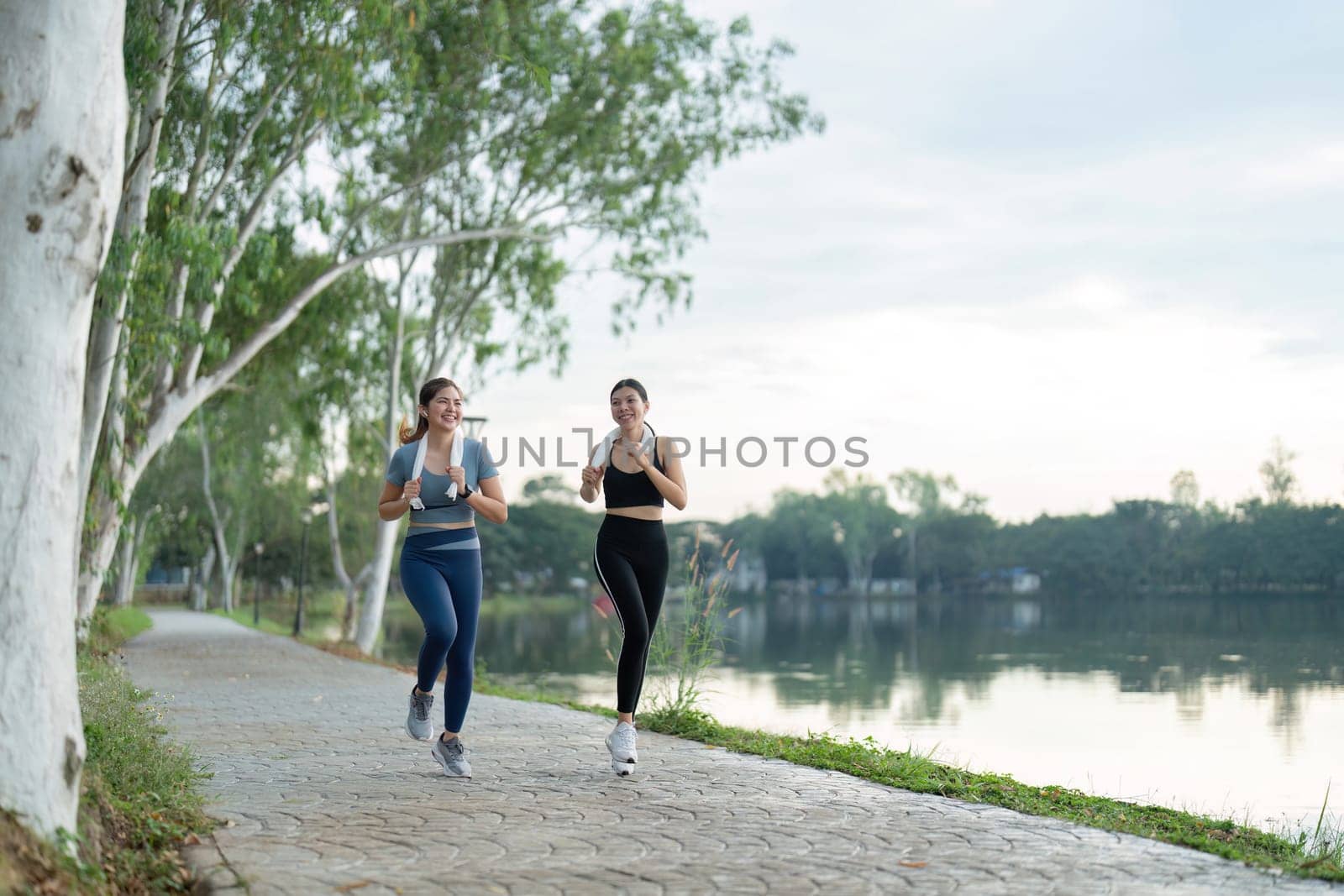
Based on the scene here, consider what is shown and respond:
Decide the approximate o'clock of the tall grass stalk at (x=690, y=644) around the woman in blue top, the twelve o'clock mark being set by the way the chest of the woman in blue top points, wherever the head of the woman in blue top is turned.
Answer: The tall grass stalk is roughly at 7 o'clock from the woman in blue top.

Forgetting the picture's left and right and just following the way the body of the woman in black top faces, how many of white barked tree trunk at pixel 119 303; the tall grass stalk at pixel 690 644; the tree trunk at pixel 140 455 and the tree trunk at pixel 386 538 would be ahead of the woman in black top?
0

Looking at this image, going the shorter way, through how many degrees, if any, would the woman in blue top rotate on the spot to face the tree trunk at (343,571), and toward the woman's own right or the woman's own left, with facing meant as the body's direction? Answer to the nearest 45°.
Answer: approximately 180°

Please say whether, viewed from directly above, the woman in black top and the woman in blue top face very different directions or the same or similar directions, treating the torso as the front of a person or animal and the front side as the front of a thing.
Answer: same or similar directions

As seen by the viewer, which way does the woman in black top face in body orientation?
toward the camera

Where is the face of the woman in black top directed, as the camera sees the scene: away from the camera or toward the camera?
toward the camera

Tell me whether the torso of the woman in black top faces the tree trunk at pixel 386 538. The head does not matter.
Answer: no

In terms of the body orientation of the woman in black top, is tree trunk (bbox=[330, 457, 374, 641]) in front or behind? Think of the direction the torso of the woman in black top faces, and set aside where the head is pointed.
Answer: behind

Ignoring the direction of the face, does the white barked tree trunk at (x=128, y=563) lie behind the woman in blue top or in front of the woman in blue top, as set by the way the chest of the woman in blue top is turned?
behind

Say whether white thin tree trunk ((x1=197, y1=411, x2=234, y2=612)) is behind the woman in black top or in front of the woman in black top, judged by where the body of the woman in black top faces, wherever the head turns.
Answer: behind

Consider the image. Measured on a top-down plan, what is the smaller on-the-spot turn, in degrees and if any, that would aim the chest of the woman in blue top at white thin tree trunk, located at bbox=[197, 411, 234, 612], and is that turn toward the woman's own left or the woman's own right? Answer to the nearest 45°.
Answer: approximately 180°

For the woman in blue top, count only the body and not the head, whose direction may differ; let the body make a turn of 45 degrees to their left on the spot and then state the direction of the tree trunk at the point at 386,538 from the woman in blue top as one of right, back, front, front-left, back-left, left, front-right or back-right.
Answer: back-left

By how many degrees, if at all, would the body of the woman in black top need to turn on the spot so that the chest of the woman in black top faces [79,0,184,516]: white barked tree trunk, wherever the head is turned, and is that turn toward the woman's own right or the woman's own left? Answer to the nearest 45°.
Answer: approximately 135° to the woman's own right

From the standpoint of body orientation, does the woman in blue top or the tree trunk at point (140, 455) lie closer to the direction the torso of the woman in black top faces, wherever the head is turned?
the woman in blue top

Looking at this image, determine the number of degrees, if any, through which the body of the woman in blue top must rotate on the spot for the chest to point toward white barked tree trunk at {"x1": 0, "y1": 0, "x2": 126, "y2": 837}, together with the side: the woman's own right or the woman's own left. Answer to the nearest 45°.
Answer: approximately 45° to the woman's own right
